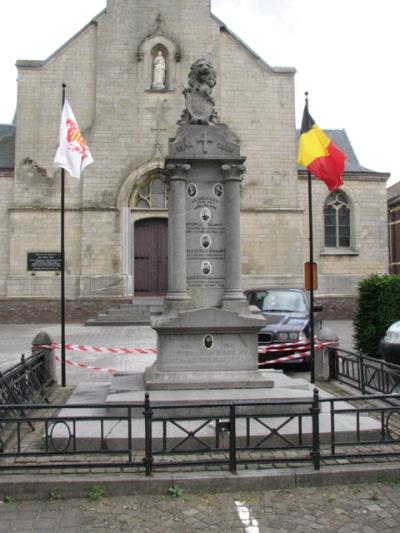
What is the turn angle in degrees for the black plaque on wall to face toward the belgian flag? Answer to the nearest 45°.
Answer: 0° — it already faces it

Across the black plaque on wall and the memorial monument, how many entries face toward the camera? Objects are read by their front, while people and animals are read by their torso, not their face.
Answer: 2

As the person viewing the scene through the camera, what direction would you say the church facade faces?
facing the viewer

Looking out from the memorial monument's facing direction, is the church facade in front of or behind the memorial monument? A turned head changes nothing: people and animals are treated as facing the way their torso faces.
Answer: behind

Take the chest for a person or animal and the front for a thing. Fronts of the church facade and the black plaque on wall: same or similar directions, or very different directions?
same or similar directions

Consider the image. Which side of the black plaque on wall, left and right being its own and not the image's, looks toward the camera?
front

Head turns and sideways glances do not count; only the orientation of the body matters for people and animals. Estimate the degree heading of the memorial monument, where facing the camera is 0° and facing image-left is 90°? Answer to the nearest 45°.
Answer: approximately 0°

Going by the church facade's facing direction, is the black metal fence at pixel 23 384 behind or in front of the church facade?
in front

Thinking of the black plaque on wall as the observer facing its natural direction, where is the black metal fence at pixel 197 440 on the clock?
The black metal fence is roughly at 12 o'clock from the black plaque on wall.

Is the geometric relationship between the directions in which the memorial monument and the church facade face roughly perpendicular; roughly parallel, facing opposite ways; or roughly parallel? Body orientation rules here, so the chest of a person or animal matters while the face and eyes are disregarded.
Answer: roughly parallel

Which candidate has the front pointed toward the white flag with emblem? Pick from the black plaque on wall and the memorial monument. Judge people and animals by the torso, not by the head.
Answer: the black plaque on wall

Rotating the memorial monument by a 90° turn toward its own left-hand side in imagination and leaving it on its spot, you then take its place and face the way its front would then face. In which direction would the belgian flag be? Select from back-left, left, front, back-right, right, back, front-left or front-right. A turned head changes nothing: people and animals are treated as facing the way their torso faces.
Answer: front-left

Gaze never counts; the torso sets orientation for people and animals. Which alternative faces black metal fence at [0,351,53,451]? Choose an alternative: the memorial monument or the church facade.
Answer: the church facade

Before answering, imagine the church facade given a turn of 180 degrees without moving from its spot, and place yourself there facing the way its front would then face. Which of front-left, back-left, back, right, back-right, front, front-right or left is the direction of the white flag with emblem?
back

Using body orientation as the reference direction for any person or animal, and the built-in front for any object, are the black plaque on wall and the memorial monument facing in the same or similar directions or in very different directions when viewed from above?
same or similar directions

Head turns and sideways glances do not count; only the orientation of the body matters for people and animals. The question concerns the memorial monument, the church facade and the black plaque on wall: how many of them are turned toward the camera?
3
